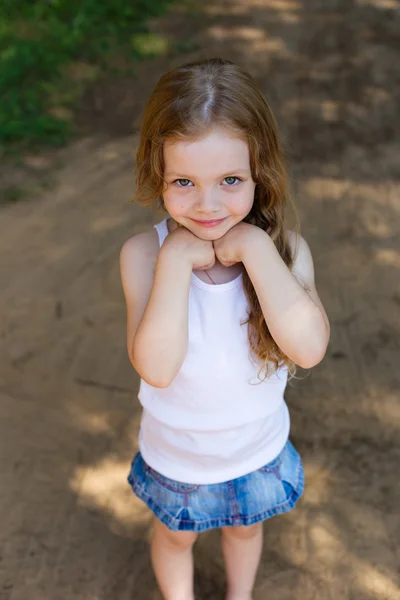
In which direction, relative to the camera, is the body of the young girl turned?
toward the camera
